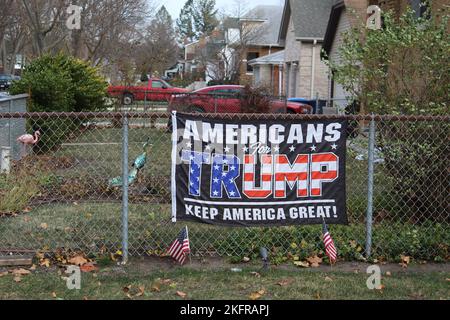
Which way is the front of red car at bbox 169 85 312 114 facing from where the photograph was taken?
facing to the right of the viewer

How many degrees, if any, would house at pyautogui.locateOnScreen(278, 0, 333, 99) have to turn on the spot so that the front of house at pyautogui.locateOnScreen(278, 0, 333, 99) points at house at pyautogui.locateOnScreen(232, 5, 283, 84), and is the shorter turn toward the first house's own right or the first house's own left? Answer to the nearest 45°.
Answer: approximately 90° to the first house's own right

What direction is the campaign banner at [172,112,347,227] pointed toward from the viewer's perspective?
toward the camera

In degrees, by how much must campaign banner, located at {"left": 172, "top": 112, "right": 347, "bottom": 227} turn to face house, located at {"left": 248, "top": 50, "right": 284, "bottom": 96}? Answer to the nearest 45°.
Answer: approximately 180°

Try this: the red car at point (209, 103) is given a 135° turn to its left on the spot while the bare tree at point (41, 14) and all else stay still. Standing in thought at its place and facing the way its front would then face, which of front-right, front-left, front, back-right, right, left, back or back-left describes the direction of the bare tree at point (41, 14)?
front

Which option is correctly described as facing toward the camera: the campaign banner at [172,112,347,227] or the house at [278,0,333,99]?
the campaign banner

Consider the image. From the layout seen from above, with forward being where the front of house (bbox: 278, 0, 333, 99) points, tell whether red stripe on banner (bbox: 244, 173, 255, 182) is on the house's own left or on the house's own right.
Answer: on the house's own left

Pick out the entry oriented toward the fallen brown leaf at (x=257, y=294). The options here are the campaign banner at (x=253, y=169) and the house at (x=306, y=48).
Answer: the campaign banner

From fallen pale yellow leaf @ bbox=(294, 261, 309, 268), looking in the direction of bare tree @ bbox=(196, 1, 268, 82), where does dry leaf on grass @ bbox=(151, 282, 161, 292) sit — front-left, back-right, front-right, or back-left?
back-left

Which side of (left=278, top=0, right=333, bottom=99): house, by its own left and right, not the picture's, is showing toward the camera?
left
